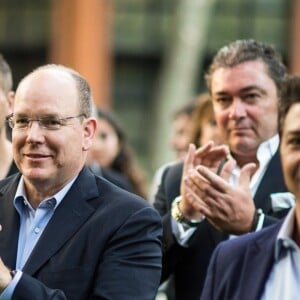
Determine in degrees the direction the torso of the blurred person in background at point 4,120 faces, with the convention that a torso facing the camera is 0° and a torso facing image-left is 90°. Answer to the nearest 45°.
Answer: approximately 45°

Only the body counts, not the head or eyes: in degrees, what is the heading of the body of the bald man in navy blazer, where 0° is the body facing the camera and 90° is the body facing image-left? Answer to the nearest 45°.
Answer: approximately 45°

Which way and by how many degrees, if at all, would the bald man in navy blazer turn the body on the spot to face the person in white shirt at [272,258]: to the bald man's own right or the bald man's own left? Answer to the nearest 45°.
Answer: approximately 90° to the bald man's own left

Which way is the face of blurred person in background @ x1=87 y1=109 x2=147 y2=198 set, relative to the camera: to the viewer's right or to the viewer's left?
to the viewer's left

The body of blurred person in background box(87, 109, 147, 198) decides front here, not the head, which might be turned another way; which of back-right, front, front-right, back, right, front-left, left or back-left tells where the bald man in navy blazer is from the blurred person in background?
front-left

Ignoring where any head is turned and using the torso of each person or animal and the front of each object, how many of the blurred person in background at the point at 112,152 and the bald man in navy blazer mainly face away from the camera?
0

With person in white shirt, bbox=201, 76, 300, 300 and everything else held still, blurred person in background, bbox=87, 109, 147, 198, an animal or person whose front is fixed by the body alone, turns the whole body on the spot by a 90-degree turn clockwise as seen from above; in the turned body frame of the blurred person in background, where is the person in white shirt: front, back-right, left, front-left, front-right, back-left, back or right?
back-left

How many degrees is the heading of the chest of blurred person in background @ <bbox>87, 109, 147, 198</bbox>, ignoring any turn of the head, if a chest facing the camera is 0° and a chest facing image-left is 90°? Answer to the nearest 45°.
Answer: approximately 45°

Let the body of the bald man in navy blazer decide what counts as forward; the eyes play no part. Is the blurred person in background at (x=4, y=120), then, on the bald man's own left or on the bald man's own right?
on the bald man's own right
